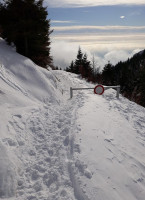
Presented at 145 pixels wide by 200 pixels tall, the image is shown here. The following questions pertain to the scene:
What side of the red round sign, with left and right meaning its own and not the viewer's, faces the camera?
front

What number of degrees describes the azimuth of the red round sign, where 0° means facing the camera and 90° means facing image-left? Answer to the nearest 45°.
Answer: approximately 0°
